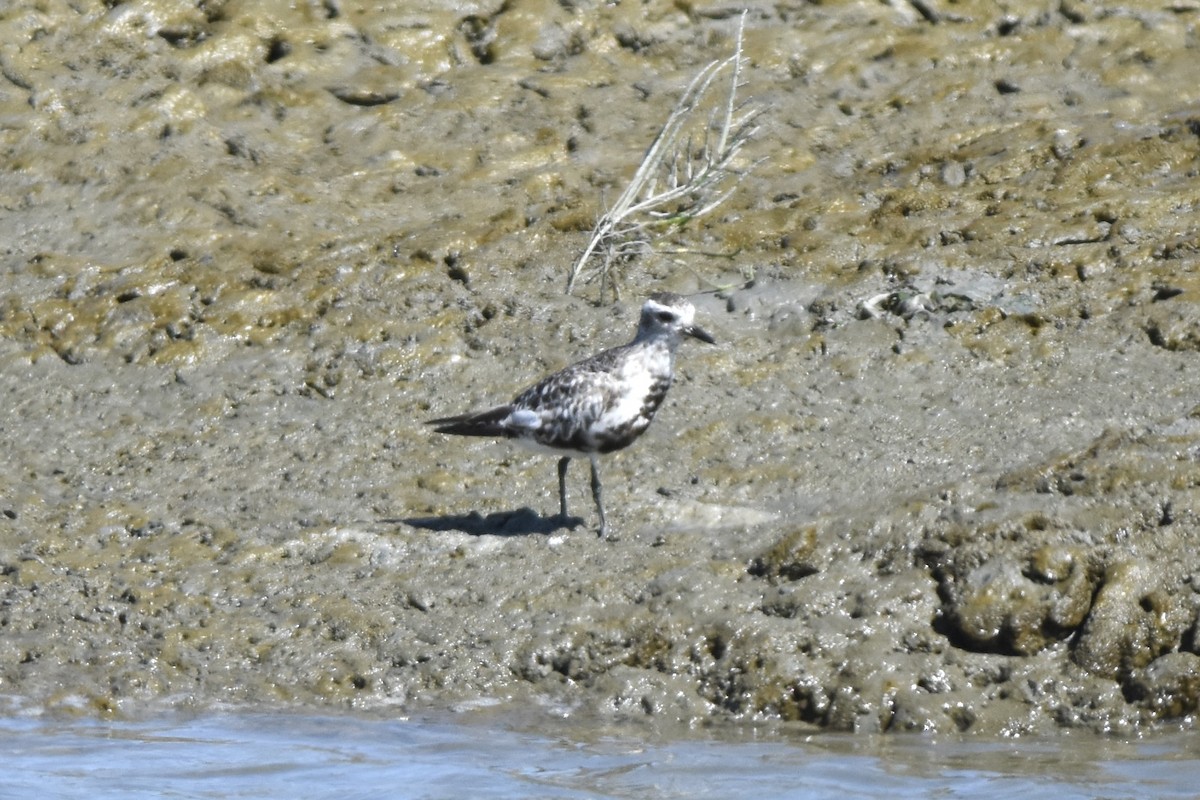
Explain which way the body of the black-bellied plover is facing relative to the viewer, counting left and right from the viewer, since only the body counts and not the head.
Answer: facing to the right of the viewer

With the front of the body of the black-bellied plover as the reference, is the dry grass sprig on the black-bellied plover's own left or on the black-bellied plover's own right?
on the black-bellied plover's own left
